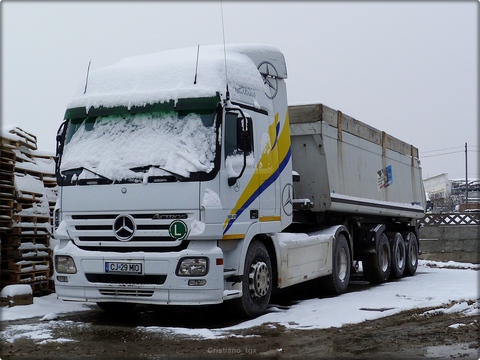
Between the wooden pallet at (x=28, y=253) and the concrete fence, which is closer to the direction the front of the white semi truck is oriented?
the wooden pallet

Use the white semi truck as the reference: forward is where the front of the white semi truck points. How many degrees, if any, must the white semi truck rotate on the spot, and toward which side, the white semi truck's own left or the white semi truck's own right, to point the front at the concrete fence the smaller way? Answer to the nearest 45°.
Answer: approximately 180°

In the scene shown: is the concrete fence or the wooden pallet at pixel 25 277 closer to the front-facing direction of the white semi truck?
the wooden pallet

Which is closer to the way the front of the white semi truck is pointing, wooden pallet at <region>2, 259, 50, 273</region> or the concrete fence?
the wooden pallet

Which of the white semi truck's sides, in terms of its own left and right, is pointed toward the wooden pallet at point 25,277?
right

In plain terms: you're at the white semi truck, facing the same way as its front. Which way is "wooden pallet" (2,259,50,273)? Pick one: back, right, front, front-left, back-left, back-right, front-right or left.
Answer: right

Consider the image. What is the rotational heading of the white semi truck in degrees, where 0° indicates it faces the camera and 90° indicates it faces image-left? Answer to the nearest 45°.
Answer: approximately 45°

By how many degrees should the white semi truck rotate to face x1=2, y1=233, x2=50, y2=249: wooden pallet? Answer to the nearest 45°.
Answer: approximately 90° to its right

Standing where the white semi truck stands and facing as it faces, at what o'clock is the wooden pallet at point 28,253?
The wooden pallet is roughly at 3 o'clock from the white semi truck.

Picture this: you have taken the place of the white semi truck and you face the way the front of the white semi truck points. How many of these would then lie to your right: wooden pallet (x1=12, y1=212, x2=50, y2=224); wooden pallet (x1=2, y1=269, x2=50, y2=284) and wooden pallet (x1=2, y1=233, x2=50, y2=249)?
3

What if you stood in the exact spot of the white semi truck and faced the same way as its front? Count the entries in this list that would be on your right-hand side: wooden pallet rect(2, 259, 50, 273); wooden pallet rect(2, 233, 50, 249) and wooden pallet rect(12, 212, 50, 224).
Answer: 3
